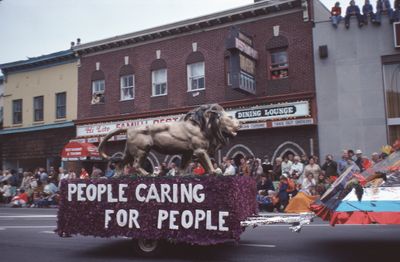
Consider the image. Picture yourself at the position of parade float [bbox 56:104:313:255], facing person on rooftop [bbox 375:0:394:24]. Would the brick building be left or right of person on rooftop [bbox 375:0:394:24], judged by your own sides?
left

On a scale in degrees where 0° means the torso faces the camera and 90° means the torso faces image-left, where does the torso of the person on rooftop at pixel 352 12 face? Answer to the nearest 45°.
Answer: approximately 0°

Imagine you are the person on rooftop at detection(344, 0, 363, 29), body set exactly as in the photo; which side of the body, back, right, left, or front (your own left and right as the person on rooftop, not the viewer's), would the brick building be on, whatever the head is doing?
right

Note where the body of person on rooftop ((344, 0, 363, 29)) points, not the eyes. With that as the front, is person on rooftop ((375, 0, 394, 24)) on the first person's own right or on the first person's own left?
on the first person's own left
